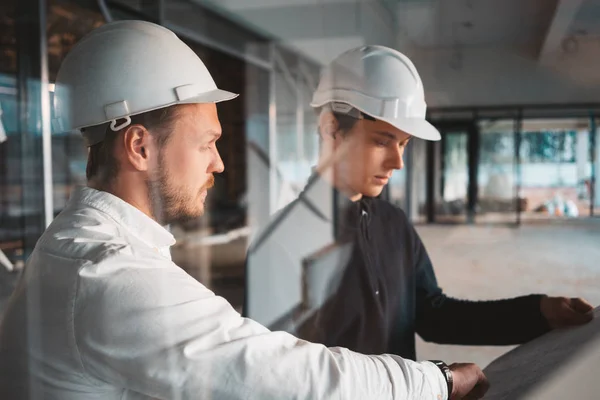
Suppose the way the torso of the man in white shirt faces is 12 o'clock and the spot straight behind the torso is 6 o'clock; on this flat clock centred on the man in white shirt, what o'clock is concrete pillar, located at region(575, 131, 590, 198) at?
The concrete pillar is roughly at 12 o'clock from the man in white shirt.

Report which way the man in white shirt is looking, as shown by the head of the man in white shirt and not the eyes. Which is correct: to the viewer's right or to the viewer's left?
to the viewer's right

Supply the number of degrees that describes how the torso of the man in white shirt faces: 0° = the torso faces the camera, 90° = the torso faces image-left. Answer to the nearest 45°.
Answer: approximately 270°
